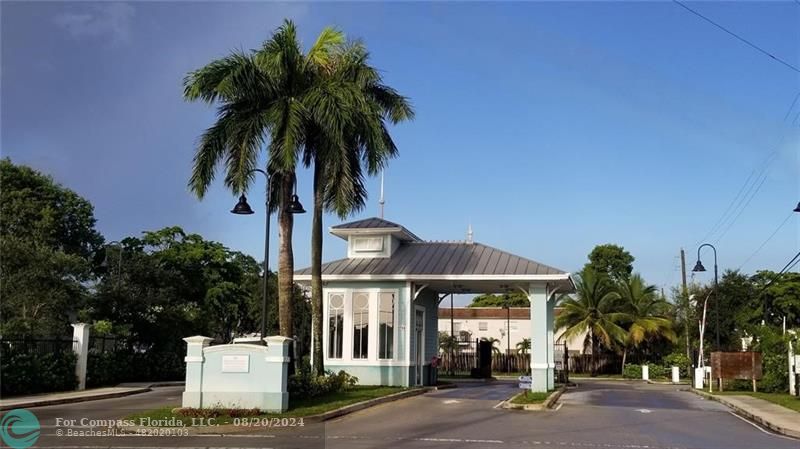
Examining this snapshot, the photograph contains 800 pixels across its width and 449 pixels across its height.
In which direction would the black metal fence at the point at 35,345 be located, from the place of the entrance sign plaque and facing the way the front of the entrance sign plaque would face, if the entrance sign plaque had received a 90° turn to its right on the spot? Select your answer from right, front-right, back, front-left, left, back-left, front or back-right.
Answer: front-right

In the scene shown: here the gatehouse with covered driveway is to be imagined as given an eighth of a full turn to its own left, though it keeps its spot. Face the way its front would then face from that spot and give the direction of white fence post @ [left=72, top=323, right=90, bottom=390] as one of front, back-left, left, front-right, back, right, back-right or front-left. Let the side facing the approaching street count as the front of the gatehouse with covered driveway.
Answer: back-right

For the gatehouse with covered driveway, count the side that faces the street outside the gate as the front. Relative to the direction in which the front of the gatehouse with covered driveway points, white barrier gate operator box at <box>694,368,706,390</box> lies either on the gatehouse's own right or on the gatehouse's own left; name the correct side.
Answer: on the gatehouse's own left

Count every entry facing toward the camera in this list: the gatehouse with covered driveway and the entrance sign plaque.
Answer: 2

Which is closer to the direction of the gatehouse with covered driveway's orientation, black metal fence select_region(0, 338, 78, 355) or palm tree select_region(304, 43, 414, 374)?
the palm tree

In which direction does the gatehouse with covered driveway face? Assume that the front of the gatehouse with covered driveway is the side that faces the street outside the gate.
toward the camera

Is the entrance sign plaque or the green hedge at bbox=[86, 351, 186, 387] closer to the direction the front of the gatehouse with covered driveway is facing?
the entrance sign plaque

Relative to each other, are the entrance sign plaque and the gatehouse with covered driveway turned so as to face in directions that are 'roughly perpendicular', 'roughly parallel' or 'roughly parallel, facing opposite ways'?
roughly parallel

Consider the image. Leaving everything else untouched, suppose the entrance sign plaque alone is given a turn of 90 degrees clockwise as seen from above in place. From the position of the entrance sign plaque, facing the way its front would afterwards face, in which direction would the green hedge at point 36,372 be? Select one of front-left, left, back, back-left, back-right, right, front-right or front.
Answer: front-right

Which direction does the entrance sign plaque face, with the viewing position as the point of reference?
facing the viewer

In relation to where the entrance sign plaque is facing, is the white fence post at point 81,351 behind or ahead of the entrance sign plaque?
behind

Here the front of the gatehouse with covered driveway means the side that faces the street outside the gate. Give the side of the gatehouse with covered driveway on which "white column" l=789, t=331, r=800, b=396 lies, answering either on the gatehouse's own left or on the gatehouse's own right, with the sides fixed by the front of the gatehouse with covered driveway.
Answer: on the gatehouse's own left

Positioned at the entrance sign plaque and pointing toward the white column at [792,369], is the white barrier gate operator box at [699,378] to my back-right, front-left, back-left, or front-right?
front-left

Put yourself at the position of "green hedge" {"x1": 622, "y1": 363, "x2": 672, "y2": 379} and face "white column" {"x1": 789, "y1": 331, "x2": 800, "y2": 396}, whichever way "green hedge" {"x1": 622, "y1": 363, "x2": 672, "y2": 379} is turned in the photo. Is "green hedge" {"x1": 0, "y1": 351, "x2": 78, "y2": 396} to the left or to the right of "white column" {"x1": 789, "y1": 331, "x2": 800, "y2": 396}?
right
